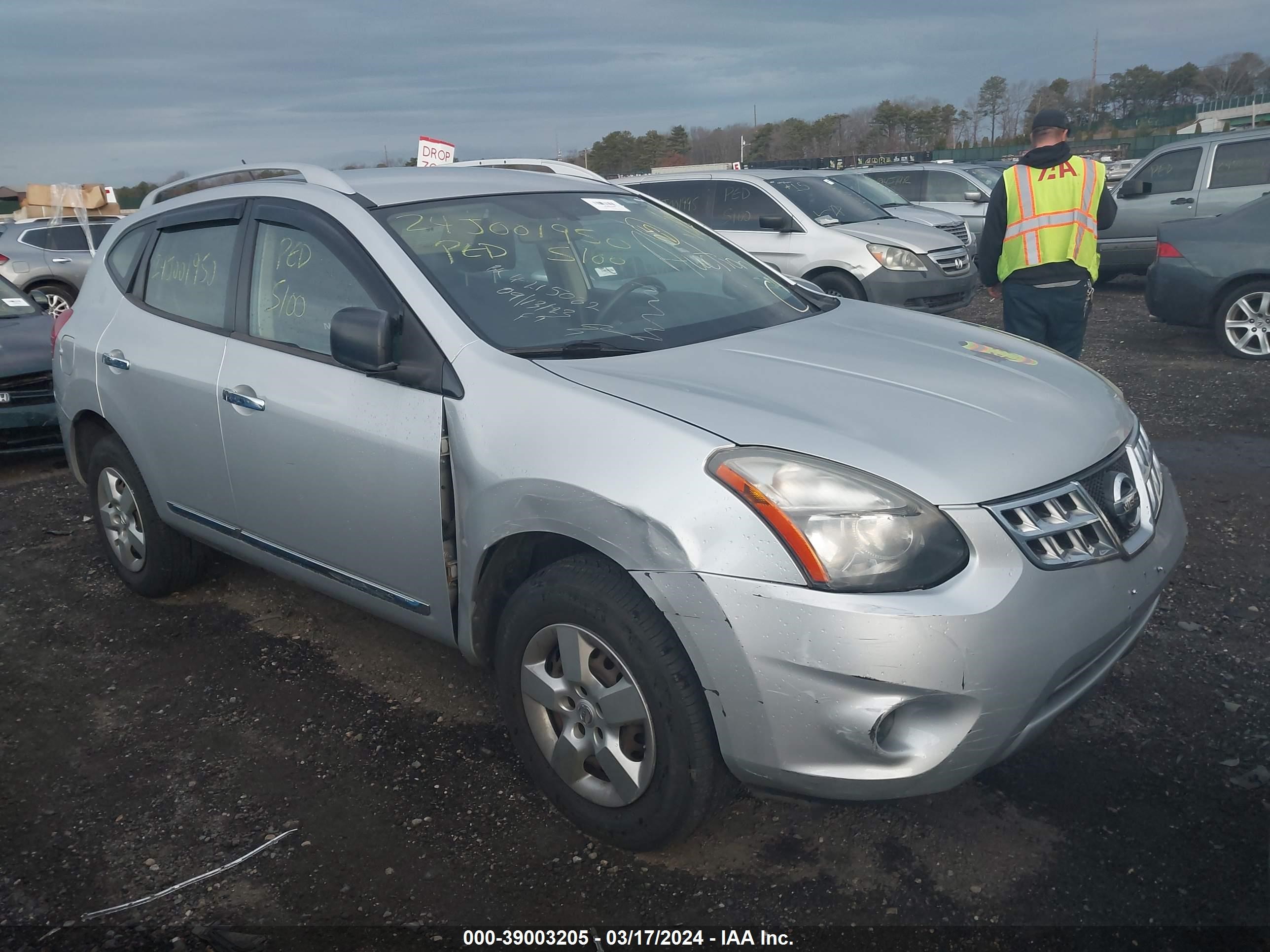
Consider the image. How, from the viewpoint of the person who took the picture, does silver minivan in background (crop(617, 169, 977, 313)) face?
facing the viewer and to the right of the viewer

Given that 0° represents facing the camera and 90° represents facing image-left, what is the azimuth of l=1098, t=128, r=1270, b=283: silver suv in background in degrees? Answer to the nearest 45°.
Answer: approximately 90°

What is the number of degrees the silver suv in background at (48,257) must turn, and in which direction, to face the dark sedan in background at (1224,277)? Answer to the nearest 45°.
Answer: approximately 45° to its right

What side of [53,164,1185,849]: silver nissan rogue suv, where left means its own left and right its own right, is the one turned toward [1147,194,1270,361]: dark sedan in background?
left

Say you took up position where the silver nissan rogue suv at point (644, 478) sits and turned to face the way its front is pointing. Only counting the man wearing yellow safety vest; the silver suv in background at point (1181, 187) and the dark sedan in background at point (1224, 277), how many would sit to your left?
3

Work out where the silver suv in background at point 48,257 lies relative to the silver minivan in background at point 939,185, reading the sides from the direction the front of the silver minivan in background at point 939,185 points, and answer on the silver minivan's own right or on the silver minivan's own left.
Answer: on the silver minivan's own right

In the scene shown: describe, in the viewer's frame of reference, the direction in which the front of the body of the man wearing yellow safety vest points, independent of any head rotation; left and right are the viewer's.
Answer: facing away from the viewer

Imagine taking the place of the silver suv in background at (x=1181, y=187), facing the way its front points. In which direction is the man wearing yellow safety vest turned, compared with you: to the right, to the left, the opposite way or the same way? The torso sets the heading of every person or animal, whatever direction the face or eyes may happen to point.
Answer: to the right

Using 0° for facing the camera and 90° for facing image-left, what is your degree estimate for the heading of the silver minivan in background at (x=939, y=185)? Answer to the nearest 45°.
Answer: approximately 315°

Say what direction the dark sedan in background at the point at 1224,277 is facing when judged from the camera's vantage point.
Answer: facing to the right of the viewer

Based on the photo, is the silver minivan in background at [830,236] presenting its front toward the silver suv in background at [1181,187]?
no

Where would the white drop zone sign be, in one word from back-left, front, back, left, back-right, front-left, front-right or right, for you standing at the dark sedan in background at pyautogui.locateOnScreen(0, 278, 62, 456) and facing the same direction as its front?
left

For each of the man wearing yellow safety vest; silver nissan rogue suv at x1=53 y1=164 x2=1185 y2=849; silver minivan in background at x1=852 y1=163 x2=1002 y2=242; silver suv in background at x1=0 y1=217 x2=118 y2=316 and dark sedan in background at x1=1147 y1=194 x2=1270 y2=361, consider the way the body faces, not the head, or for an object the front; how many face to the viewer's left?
0

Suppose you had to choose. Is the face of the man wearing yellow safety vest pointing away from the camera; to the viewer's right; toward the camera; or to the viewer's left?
away from the camera

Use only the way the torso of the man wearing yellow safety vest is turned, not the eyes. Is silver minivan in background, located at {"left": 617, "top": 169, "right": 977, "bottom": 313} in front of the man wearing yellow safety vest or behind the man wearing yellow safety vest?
in front

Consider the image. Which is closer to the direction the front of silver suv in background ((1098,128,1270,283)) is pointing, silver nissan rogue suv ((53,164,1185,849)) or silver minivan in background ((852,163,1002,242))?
the silver minivan in background

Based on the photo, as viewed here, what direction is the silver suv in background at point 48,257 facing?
to the viewer's right
